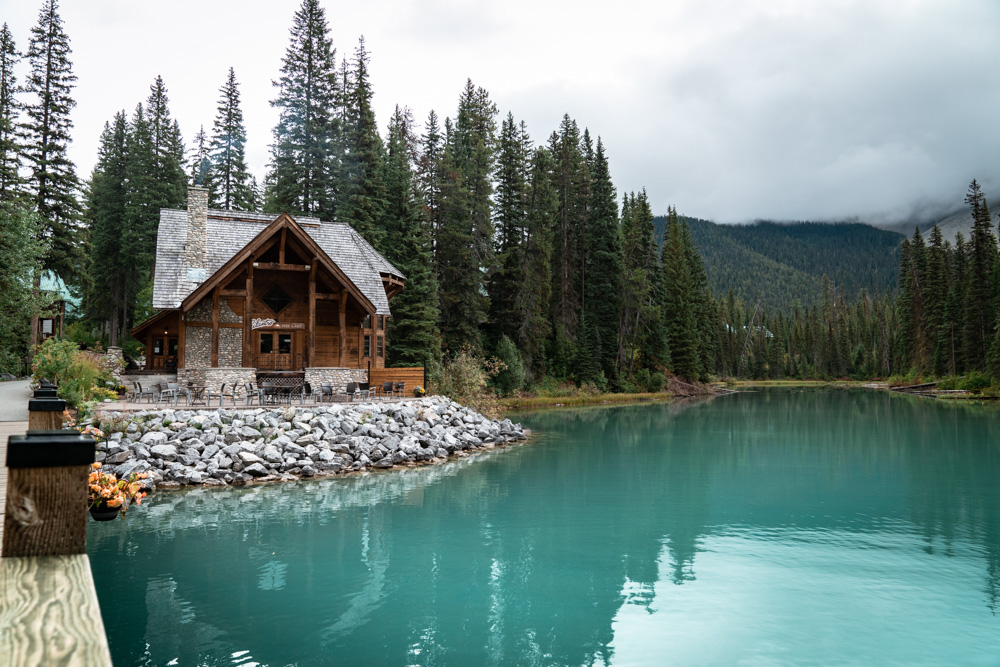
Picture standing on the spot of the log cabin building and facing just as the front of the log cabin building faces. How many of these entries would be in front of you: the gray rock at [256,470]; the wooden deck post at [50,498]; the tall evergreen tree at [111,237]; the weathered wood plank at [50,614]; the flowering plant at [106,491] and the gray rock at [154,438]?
5

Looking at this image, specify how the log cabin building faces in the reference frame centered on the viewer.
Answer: facing the viewer

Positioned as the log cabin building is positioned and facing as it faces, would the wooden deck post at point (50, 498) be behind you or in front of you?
in front

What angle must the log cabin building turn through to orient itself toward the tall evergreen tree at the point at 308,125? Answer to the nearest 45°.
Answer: approximately 180°

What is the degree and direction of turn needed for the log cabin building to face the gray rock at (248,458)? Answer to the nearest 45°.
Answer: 0° — it already faces it

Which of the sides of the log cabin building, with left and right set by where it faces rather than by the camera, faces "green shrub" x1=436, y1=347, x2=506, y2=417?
left

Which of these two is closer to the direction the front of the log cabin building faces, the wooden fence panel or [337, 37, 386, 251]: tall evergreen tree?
the wooden fence panel

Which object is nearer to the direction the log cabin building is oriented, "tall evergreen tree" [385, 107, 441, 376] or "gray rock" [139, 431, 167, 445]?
the gray rock

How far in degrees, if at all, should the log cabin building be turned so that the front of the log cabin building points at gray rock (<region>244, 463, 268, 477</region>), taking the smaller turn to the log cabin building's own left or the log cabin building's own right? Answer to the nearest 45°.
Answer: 0° — it already faces it

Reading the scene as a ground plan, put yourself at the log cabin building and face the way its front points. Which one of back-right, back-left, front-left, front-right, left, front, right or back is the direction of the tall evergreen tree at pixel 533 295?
back-left

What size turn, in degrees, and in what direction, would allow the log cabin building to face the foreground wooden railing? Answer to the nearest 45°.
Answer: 0° — it already faces it

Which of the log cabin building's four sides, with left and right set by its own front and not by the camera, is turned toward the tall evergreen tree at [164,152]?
back

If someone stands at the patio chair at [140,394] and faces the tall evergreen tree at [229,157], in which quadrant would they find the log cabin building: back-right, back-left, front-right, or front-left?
front-right
